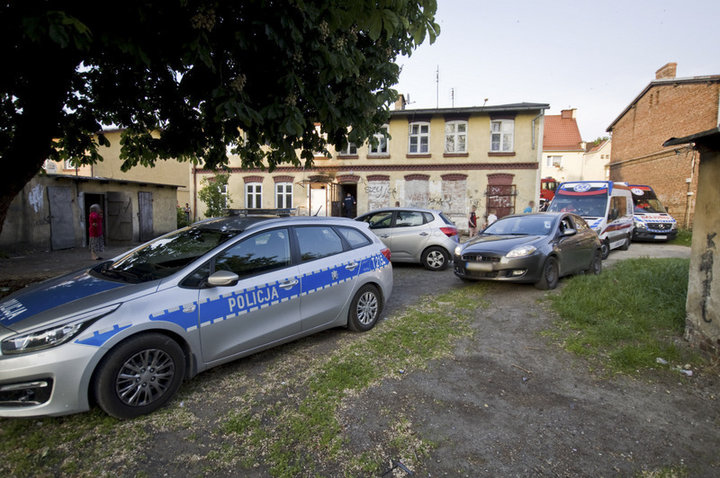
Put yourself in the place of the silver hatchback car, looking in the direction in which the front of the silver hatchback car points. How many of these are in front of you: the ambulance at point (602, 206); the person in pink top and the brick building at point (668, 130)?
1

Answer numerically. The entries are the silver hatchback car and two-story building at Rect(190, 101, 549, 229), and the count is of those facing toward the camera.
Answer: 1

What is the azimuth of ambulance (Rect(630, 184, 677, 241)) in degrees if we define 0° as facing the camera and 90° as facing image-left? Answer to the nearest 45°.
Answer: approximately 315°

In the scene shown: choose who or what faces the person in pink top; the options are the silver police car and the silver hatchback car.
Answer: the silver hatchback car

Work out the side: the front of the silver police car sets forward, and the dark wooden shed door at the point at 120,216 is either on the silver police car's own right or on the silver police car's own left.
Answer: on the silver police car's own right

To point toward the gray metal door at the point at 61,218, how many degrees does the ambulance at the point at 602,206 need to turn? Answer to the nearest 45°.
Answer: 0° — it already faces it

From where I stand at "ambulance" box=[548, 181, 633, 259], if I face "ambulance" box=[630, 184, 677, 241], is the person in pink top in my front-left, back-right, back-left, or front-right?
back-left

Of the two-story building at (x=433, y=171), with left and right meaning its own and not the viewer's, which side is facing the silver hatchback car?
front

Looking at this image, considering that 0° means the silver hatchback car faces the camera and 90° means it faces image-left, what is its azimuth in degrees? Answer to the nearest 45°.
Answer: approximately 90°

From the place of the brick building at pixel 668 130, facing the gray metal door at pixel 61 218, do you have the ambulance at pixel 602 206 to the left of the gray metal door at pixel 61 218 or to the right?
left

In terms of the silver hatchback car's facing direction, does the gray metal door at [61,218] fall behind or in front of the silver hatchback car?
in front

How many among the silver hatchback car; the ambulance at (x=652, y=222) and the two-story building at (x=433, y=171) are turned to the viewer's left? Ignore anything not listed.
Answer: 1

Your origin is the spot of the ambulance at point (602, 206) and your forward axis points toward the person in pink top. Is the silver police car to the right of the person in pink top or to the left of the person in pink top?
left

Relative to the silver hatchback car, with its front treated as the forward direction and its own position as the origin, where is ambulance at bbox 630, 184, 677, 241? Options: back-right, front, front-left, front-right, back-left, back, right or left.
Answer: back-right

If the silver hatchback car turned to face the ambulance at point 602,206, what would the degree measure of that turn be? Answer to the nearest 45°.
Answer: approximately 135° to its right
